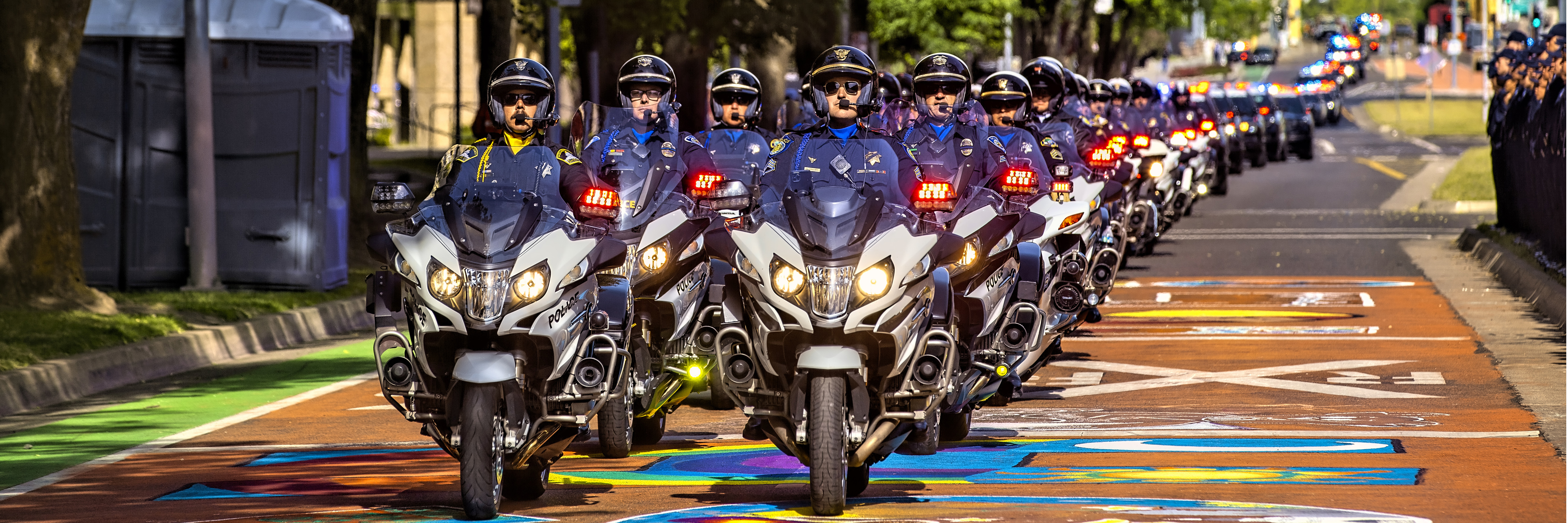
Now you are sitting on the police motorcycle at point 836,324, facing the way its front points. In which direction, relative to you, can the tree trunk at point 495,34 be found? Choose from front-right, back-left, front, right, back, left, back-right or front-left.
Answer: back

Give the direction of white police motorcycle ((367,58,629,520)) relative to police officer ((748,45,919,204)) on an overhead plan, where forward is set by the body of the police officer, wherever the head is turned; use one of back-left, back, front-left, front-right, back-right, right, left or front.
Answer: front-right

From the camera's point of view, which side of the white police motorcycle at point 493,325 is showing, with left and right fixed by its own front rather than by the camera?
front

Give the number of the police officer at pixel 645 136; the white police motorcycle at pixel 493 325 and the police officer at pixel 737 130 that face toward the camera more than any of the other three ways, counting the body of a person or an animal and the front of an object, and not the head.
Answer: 3

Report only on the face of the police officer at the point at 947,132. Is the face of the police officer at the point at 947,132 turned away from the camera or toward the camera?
toward the camera

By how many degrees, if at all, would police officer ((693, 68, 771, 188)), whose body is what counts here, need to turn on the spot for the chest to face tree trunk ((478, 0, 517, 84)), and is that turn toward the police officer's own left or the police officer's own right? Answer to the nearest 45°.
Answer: approximately 180°

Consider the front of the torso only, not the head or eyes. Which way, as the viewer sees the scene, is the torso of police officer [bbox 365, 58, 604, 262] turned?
toward the camera

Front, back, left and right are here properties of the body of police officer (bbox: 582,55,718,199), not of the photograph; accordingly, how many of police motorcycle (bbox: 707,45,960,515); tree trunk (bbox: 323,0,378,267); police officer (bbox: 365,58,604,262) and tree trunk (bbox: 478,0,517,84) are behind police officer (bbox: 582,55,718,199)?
2

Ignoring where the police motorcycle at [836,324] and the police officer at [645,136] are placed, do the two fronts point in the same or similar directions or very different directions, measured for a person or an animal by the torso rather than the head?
same or similar directions

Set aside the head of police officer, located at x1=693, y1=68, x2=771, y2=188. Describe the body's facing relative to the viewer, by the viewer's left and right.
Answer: facing the viewer

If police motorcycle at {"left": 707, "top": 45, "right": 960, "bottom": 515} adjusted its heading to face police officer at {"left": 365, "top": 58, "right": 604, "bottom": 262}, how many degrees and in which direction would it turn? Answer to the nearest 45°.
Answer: approximately 135° to its right

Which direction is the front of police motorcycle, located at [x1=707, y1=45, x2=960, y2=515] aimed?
toward the camera

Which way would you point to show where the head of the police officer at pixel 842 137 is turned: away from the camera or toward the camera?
toward the camera

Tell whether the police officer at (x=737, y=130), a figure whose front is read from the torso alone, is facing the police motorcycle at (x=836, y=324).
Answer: yes

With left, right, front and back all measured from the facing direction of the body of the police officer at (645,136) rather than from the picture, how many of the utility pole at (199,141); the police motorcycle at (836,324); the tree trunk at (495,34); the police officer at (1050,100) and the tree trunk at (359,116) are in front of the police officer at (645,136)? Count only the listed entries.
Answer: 1

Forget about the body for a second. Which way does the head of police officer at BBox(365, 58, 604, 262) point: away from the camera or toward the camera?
toward the camera
